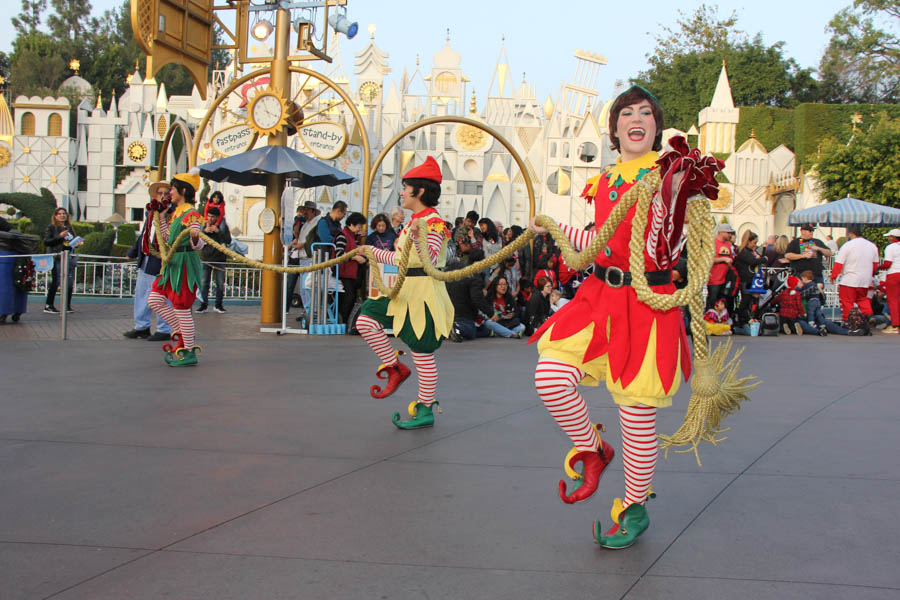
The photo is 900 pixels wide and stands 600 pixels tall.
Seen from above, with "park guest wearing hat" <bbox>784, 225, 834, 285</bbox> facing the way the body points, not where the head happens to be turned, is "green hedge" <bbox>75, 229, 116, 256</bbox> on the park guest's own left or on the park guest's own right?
on the park guest's own right

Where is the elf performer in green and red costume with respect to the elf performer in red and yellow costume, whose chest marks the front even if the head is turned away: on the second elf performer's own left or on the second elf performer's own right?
on the second elf performer's own right

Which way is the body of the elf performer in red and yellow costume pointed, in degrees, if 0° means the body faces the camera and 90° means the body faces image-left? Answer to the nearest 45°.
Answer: approximately 45°

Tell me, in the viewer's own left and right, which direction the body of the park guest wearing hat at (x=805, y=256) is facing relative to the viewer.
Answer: facing the viewer

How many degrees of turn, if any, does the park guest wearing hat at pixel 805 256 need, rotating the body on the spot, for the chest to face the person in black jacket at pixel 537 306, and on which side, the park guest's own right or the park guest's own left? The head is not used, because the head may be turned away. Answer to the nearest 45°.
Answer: approximately 45° to the park guest's own right
